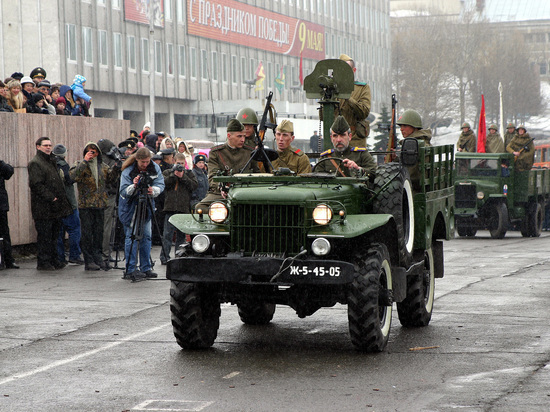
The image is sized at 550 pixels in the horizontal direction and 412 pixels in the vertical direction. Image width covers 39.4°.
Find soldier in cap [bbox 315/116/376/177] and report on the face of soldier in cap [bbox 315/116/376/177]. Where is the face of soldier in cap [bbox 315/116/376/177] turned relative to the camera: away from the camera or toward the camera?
toward the camera

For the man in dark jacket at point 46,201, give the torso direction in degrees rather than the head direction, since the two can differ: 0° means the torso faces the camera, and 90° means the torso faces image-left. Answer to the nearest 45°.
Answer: approximately 315°

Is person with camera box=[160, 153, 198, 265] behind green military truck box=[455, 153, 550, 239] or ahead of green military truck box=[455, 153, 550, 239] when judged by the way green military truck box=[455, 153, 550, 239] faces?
ahead

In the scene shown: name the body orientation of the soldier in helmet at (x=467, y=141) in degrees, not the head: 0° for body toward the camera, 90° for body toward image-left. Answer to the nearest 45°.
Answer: approximately 45°

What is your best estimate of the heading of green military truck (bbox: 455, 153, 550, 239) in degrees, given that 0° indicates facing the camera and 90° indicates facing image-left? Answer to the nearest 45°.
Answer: approximately 45°

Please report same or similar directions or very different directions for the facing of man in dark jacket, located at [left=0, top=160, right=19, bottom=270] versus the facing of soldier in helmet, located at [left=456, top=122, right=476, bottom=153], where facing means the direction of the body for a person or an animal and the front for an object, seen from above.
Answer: very different directions
